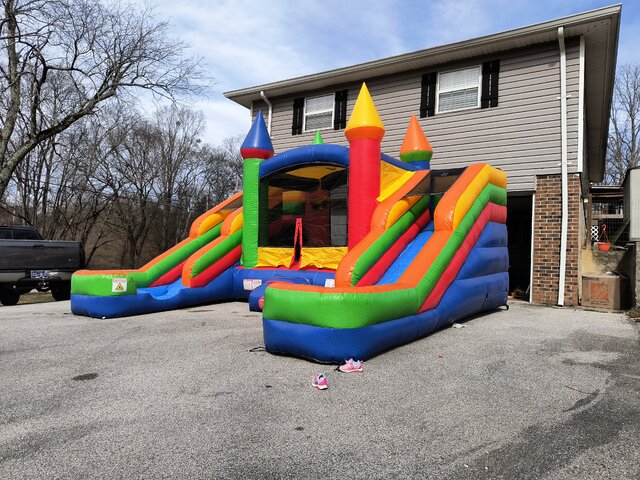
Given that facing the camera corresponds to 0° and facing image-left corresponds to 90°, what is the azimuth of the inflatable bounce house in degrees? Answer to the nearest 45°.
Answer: approximately 45°

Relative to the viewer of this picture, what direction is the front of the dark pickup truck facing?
facing away from the viewer and to the left of the viewer

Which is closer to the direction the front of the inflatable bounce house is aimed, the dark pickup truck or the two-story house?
the dark pickup truck

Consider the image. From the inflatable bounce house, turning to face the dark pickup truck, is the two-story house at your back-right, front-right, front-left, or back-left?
back-right

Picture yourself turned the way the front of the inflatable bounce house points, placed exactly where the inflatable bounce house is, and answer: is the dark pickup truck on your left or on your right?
on your right

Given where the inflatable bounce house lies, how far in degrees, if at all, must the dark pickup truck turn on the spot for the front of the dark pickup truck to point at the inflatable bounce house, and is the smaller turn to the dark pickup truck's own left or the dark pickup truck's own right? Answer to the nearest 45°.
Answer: approximately 180°

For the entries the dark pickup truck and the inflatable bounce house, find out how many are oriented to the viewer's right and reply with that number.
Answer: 0

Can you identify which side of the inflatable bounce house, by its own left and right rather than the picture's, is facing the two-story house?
back
